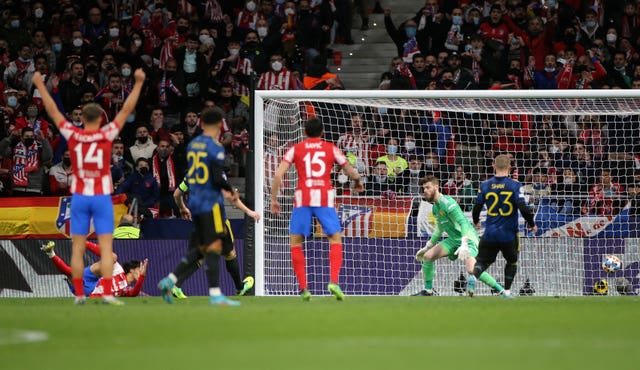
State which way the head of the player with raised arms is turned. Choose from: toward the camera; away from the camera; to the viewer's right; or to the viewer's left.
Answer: away from the camera

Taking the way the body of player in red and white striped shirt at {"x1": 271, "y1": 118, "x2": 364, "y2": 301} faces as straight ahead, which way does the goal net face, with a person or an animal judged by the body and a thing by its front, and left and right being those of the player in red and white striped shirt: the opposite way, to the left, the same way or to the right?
the opposite way

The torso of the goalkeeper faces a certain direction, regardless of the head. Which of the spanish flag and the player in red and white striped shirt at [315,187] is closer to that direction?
the player in red and white striped shirt

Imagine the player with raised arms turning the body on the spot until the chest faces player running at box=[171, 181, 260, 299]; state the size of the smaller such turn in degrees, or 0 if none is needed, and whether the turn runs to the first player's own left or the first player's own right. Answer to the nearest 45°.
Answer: approximately 45° to the first player's own right

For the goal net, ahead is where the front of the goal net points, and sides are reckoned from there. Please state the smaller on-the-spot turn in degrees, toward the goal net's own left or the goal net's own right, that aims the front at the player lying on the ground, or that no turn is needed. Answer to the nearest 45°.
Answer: approximately 90° to the goal net's own right

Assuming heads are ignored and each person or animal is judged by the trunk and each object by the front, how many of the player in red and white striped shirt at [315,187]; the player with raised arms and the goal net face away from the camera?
2

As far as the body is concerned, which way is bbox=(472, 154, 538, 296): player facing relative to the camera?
away from the camera

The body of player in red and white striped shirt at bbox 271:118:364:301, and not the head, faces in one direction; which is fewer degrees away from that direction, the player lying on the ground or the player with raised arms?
the player lying on the ground

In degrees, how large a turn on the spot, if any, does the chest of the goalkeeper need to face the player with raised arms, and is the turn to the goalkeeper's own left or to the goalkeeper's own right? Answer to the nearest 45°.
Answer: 0° — they already face them

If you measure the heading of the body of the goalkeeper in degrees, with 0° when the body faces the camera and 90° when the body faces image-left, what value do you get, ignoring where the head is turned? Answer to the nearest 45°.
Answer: approximately 45°

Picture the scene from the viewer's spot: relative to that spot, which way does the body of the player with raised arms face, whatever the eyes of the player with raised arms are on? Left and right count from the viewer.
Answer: facing away from the viewer

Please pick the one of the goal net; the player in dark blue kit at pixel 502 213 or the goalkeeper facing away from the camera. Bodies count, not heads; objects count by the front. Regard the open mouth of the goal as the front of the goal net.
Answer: the player in dark blue kit

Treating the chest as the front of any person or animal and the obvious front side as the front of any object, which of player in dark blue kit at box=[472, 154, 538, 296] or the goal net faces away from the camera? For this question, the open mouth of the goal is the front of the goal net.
the player in dark blue kit

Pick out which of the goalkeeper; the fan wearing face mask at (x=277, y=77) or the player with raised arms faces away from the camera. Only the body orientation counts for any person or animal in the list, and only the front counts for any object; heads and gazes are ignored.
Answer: the player with raised arms

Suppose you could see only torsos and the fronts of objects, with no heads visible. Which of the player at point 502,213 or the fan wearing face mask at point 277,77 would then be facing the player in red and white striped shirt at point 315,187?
the fan wearing face mask
